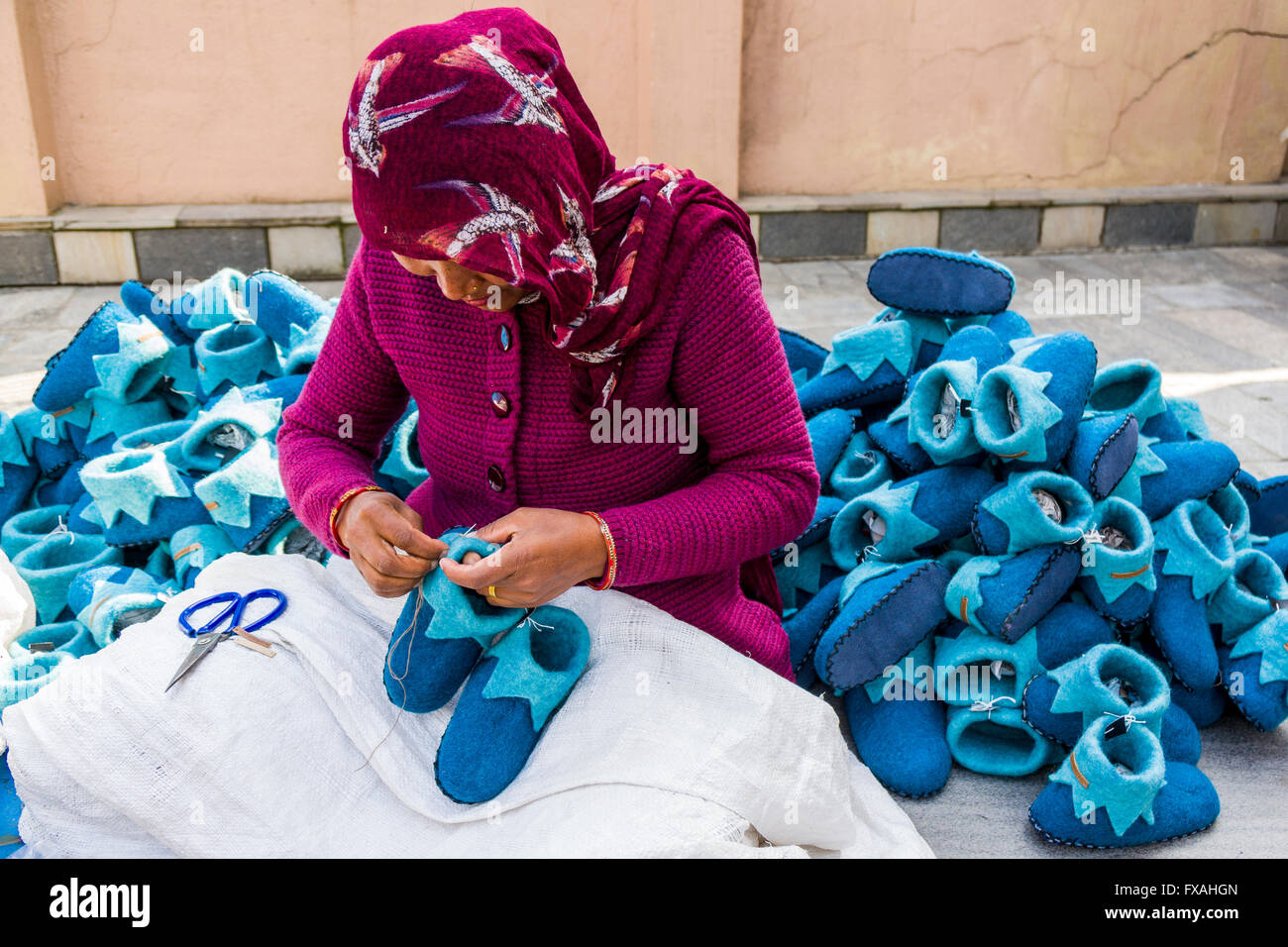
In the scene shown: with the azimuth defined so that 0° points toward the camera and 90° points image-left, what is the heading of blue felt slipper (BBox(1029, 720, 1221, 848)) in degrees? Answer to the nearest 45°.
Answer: approximately 270°

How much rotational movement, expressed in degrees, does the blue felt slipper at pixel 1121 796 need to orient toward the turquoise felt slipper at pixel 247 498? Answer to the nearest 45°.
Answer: approximately 180°

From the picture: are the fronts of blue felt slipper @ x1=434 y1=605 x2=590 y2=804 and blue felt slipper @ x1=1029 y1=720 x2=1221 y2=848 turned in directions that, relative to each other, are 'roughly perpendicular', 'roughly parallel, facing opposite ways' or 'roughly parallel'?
roughly perpendicular

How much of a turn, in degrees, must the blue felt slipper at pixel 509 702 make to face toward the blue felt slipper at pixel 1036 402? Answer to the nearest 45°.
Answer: approximately 180°

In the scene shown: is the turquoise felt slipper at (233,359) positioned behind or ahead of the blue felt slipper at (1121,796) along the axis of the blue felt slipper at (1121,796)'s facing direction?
behind

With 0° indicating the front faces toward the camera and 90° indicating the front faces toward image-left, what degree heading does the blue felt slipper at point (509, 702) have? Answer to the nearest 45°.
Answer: approximately 45°

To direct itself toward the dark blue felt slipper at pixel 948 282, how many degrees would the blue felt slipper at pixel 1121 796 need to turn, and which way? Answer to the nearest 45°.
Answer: approximately 135° to its left

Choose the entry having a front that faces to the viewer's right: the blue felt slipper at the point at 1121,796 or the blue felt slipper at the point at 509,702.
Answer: the blue felt slipper at the point at 1121,796

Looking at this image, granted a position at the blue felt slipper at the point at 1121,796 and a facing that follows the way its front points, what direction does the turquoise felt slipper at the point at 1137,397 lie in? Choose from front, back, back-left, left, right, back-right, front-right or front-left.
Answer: left

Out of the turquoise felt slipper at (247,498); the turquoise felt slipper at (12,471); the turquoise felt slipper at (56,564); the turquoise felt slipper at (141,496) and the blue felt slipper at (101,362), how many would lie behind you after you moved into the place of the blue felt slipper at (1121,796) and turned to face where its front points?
5
